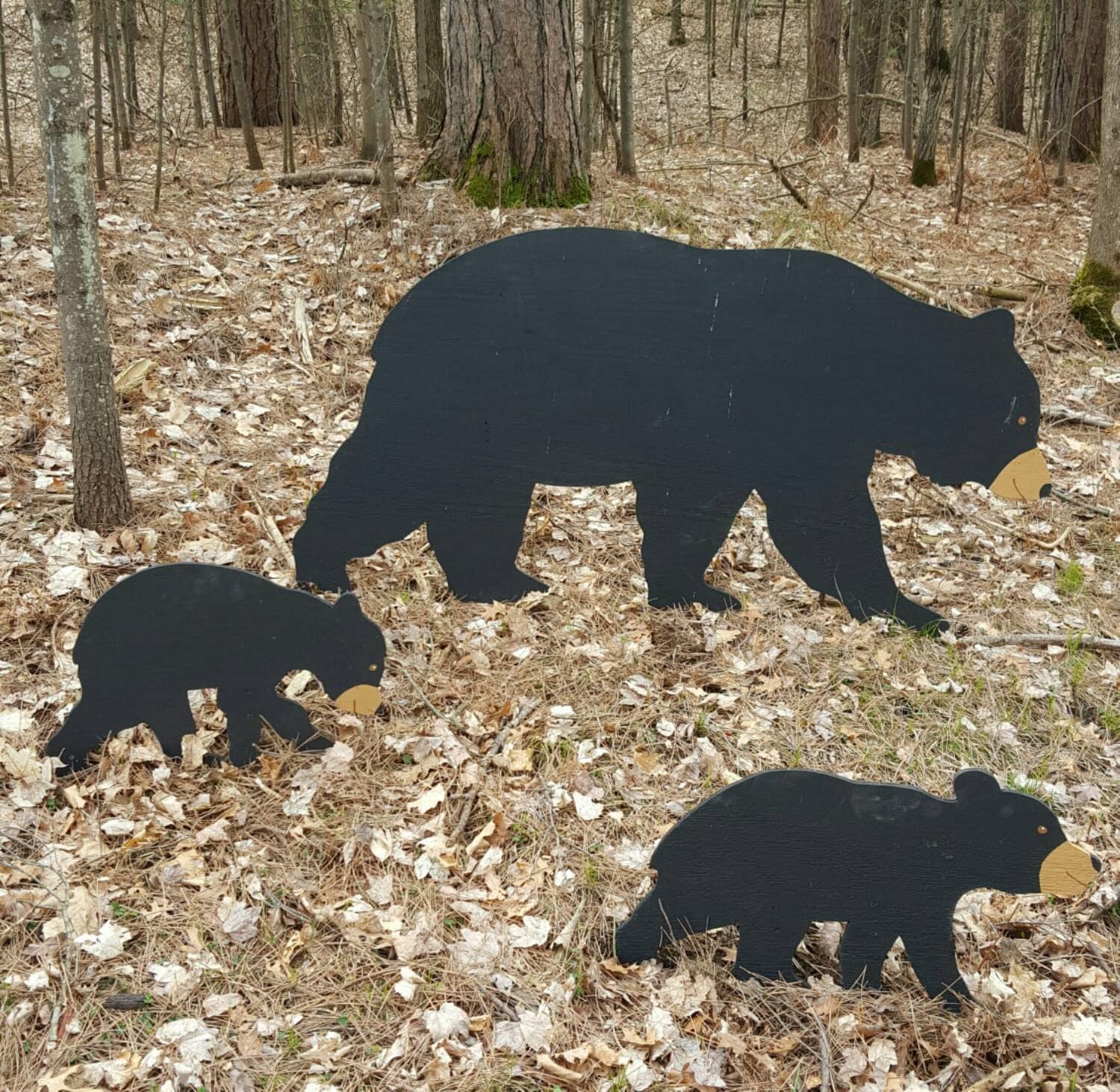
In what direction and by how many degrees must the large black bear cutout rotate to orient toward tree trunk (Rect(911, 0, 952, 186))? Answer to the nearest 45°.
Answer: approximately 90° to its left

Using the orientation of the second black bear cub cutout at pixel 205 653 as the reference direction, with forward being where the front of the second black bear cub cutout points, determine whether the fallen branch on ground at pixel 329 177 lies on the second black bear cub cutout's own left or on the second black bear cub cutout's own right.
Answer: on the second black bear cub cutout's own left

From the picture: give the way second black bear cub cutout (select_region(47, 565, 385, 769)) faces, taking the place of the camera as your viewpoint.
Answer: facing to the right of the viewer

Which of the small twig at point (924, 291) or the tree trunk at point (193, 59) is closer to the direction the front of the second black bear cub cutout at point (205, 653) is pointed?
the small twig

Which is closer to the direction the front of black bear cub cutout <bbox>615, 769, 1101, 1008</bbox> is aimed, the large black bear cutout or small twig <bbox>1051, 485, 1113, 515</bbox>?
the small twig

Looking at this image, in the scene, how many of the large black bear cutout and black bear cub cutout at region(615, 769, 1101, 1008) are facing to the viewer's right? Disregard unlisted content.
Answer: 2

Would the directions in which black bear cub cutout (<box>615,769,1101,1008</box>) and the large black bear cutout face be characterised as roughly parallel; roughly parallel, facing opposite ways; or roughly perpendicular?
roughly parallel

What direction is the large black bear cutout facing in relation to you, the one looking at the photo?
facing to the right of the viewer

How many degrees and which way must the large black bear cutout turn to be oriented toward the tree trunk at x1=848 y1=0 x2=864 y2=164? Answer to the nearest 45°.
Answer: approximately 90° to its left

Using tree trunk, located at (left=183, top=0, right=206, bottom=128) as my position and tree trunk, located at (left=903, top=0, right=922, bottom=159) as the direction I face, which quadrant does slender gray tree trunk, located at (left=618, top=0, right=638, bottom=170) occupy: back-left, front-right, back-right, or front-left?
front-right

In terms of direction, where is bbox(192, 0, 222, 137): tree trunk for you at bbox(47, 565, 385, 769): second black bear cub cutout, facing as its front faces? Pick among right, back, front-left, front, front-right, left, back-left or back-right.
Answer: left

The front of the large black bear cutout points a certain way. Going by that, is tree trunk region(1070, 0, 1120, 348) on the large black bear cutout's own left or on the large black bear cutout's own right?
on the large black bear cutout's own left

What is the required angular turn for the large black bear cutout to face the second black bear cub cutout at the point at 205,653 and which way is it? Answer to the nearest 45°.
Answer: approximately 135° to its right

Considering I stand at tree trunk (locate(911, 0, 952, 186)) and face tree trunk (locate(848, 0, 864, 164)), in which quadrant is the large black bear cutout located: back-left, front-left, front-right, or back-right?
back-left

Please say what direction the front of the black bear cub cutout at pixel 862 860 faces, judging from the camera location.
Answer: facing to the right of the viewer
